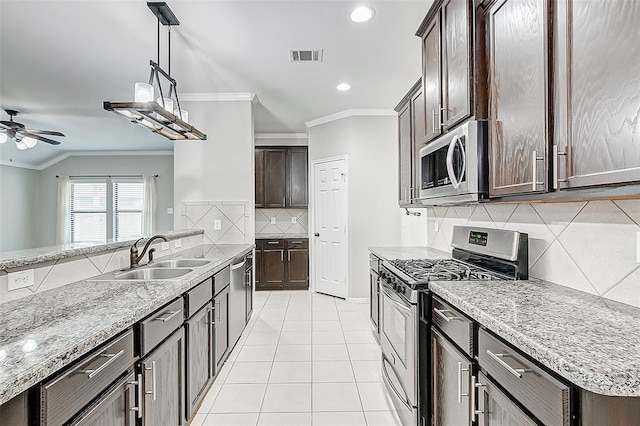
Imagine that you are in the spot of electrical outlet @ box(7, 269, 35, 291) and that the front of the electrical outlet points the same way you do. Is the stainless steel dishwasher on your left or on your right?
on your left

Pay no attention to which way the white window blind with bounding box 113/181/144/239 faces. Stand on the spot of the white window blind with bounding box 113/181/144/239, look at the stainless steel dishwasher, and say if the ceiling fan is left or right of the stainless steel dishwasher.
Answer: right

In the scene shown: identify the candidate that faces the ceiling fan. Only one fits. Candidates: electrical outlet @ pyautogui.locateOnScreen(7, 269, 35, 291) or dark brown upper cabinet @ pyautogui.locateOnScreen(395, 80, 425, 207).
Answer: the dark brown upper cabinet

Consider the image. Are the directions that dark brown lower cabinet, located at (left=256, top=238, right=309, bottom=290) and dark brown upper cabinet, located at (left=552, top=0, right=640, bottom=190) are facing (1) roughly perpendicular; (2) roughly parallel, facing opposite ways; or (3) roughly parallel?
roughly perpendicular

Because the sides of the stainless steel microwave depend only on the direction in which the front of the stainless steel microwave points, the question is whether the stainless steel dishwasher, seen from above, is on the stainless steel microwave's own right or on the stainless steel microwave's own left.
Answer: on the stainless steel microwave's own right

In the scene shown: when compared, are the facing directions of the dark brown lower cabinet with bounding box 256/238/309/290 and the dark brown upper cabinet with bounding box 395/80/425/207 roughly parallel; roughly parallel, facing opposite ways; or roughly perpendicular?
roughly perpendicular

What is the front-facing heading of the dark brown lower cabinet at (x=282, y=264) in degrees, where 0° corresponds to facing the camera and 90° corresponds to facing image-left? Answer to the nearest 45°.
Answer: approximately 0°

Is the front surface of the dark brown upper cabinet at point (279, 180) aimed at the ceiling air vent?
yes

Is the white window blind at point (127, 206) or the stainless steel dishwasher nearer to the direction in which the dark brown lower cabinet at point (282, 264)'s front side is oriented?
the stainless steel dishwasher

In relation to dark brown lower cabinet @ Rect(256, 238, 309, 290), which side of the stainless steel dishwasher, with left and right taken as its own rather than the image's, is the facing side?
left

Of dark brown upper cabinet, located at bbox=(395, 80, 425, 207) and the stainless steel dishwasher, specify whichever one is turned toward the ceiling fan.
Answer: the dark brown upper cabinet

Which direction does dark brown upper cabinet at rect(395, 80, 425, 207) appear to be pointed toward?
to the viewer's left

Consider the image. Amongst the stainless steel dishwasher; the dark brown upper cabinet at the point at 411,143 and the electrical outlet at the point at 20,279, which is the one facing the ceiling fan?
the dark brown upper cabinet

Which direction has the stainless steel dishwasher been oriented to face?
to the viewer's right
